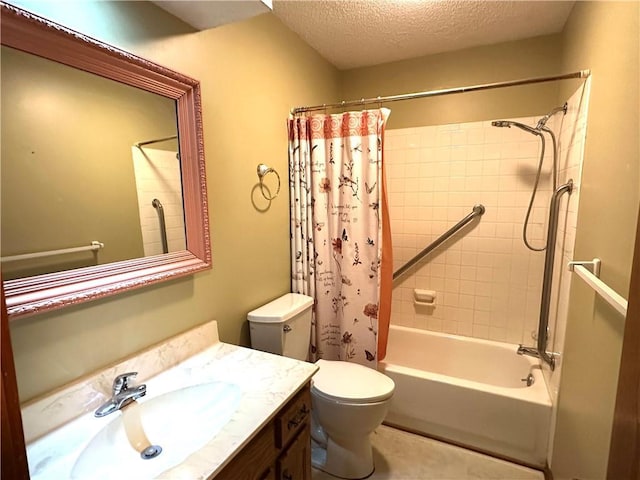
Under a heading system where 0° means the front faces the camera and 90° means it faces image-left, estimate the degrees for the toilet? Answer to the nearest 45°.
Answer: approximately 315°

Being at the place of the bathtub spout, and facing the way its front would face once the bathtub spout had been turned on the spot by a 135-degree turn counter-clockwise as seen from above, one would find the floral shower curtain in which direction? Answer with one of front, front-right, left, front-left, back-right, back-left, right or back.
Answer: right

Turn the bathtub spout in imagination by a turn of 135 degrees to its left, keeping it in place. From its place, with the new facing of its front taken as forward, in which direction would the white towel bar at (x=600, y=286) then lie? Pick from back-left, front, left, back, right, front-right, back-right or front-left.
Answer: front-right

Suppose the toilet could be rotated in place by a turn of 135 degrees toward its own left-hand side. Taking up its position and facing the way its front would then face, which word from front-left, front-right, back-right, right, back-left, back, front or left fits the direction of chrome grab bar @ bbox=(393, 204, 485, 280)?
front-right

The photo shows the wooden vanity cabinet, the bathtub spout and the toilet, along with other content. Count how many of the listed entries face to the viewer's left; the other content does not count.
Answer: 1

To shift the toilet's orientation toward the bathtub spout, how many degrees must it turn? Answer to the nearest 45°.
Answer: approximately 45° to its left

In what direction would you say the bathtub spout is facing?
to the viewer's left

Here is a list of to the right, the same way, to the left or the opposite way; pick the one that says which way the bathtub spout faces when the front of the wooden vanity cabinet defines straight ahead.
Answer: the opposite way

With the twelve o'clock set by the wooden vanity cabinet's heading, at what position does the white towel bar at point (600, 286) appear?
The white towel bar is roughly at 11 o'clock from the wooden vanity cabinet.

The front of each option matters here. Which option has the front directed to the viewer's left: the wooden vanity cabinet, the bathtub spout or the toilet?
the bathtub spout

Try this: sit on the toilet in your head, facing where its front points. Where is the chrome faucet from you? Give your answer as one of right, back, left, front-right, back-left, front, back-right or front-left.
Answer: right

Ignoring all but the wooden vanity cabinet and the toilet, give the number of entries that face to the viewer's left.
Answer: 0
